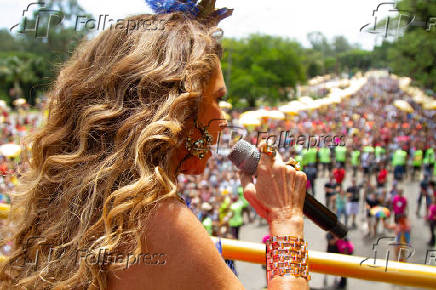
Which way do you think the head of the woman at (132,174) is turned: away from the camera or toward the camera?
away from the camera

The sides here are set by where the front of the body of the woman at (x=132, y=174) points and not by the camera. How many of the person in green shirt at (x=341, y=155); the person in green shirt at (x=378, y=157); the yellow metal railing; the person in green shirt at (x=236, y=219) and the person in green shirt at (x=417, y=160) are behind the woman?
0

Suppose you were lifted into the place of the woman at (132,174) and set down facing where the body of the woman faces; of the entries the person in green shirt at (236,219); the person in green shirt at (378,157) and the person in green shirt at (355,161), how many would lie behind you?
0

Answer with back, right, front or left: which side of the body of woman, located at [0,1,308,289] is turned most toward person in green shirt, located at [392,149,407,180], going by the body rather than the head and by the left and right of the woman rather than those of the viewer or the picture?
front

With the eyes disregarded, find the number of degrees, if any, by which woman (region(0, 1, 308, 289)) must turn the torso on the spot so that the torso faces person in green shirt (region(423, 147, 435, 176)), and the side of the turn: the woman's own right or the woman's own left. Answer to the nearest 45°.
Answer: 0° — they already face them

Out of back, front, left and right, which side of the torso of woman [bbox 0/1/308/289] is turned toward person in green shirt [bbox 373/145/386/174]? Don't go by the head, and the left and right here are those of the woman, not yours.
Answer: front

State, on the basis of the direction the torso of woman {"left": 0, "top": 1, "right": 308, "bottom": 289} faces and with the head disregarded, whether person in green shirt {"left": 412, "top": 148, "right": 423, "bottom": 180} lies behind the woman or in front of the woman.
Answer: in front

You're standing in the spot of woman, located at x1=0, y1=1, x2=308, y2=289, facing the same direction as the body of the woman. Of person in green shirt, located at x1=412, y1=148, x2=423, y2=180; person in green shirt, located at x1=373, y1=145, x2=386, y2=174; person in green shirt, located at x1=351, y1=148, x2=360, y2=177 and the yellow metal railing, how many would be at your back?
0

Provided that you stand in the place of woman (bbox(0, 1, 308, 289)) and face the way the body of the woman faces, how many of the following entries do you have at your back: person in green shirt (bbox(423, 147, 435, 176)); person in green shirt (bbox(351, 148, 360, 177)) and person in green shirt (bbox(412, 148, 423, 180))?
0

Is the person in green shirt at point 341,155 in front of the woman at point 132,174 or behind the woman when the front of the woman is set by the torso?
in front

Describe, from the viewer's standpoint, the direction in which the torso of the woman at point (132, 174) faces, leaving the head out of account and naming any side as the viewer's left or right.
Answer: facing away from the viewer and to the right of the viewer

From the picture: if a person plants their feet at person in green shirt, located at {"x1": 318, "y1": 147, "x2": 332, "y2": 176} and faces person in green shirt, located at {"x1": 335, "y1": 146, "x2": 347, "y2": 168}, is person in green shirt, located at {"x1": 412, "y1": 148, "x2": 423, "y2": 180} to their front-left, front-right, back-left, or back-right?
front-right

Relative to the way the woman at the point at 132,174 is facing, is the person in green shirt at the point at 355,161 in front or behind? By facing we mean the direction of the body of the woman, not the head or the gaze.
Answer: in front

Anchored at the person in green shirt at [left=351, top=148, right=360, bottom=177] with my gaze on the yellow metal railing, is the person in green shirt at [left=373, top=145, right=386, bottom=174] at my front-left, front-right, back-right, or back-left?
back-left

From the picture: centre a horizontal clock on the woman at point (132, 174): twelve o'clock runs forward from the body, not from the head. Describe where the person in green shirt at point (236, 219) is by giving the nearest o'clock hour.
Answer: The person in green shirt is roughly at 11 o'clock from the woman.
